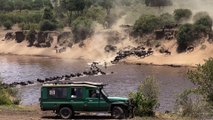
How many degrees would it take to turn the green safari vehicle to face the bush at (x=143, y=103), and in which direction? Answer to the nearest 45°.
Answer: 0° — it already faces it

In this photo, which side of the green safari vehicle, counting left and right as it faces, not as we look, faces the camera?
right

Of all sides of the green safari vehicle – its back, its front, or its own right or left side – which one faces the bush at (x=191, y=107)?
front

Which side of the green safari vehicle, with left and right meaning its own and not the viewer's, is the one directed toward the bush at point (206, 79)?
front
